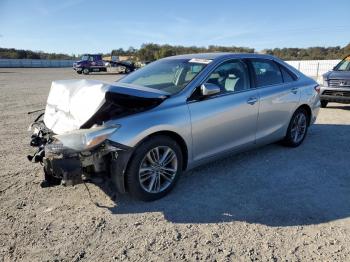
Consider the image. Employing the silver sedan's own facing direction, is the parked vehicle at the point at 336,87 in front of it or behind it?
behind

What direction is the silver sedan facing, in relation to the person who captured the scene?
facing the viewer and to the left of the viewer
